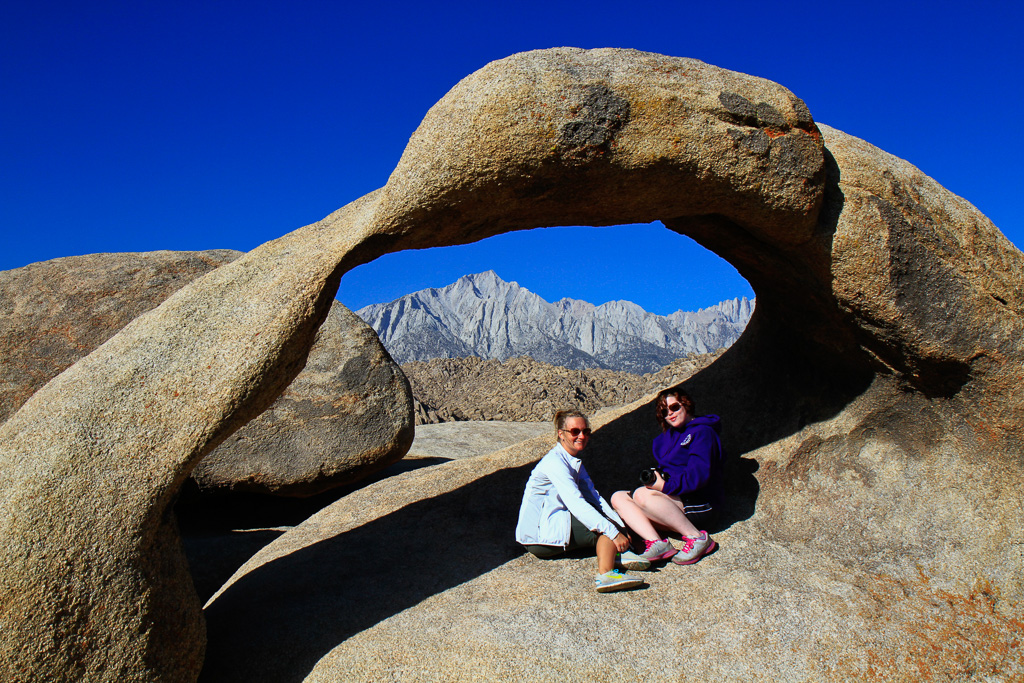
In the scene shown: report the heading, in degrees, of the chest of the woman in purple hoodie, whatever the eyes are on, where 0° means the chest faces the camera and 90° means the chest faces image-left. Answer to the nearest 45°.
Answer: approximately 45°

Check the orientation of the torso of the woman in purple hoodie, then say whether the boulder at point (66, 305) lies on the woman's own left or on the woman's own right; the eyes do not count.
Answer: on the woman's own right
